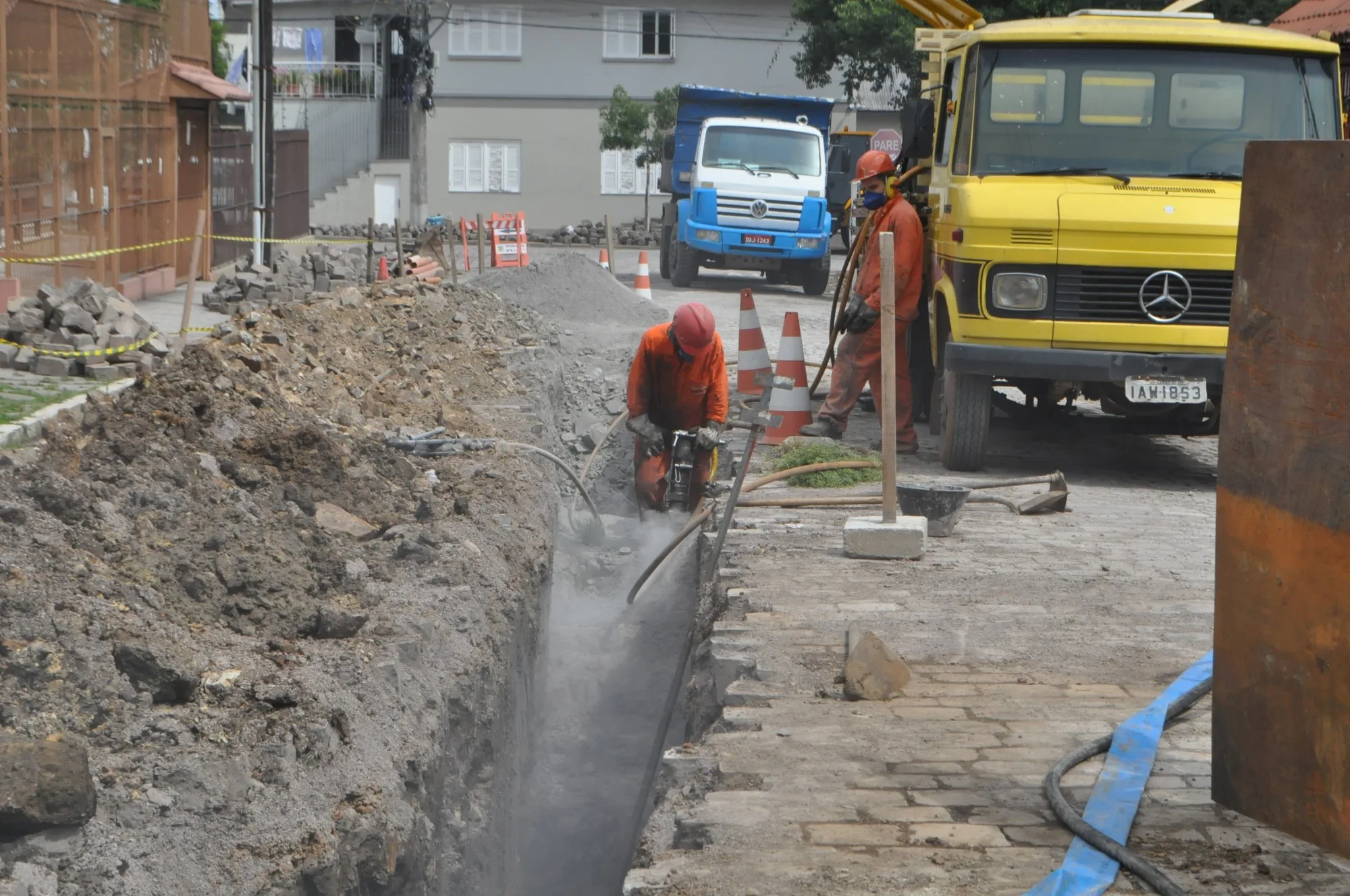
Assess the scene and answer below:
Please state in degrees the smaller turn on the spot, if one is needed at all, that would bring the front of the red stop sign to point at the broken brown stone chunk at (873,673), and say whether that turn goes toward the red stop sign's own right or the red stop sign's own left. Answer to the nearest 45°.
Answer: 0° — it already faces it

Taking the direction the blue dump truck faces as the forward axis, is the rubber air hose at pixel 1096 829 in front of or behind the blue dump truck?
in front

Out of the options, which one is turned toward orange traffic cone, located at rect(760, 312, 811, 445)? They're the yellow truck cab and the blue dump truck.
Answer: the blue dump truck

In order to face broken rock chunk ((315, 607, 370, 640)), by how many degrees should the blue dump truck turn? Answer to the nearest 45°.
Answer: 0° — it already faces it

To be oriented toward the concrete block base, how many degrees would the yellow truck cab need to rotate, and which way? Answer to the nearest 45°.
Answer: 0° — it already faces it

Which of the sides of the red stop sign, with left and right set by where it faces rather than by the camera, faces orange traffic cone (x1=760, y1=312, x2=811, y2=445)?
front

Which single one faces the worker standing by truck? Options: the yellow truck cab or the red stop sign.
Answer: the red stop sign

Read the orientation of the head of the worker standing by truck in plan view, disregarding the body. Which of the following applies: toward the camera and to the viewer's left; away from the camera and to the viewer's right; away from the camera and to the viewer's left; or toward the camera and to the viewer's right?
toward the camera and to the viewer's left

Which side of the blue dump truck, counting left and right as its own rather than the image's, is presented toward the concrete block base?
front

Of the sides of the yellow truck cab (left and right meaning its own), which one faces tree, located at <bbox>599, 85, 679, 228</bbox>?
back

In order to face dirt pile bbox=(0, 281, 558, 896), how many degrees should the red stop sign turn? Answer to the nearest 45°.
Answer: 0° — it already faces it

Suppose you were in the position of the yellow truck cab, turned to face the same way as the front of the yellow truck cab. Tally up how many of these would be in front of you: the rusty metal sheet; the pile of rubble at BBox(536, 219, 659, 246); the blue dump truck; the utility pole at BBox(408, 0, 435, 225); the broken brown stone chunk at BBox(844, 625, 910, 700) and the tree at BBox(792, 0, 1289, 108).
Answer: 2

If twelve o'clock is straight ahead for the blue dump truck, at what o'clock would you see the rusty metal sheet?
The rusty metal sheet is roughly at 12 o'clock from the blue dump truck.

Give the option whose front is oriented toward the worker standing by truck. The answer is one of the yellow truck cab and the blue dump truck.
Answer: the blue dump truck

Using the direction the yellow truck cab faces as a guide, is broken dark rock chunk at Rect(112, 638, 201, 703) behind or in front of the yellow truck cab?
in front

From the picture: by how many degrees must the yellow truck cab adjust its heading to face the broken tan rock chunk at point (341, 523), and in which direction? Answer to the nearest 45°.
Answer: approximately 45° to its right
